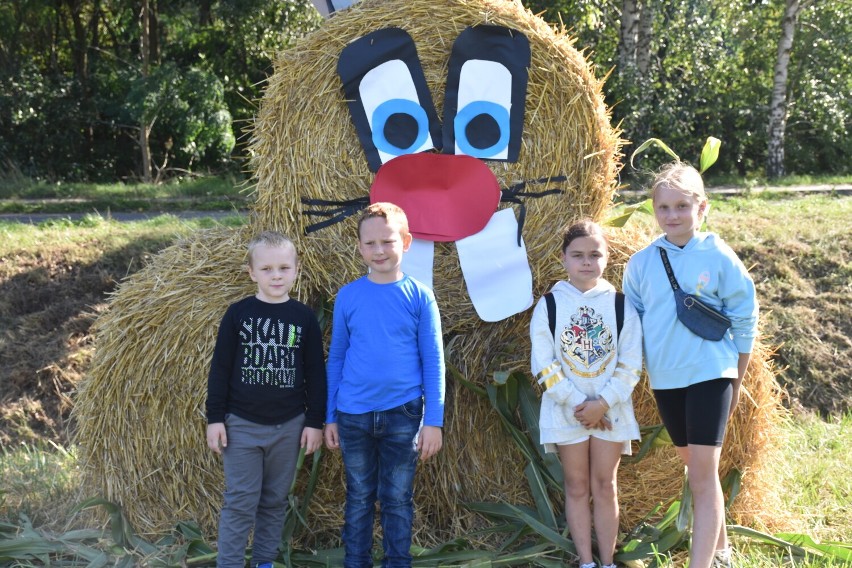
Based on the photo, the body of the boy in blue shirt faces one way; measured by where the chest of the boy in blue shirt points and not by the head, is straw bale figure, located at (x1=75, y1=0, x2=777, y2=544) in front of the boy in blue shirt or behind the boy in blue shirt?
behind

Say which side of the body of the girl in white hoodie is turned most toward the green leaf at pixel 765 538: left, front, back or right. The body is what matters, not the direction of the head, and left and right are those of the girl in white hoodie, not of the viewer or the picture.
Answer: left

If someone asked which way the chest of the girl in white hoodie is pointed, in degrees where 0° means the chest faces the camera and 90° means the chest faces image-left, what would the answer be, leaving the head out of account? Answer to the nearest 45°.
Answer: approximately 0°

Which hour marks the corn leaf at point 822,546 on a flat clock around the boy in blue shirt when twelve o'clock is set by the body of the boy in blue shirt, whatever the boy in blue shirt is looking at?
The corn leaf is roughly at 9 o'clock from the boy in blue shirt.

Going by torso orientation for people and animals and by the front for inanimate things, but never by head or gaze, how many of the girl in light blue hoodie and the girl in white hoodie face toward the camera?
2

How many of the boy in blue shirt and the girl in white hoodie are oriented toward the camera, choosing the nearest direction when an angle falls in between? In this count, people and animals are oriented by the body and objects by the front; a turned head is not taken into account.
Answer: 2
